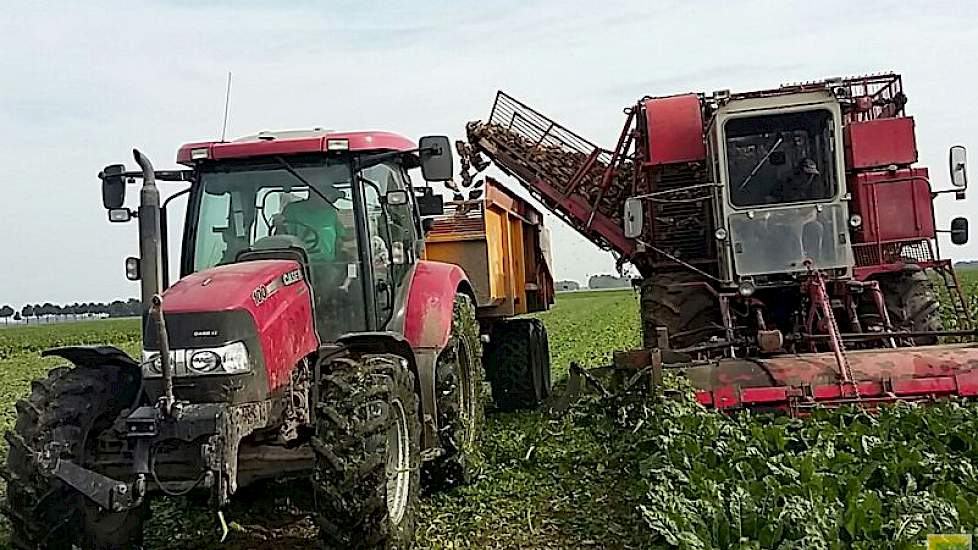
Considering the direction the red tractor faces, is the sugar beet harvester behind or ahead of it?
behind

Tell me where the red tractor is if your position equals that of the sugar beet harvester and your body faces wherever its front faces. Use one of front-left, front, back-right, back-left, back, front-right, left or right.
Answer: front-right

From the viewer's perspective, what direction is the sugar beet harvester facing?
toward the camera

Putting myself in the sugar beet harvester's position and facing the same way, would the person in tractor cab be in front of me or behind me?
in front

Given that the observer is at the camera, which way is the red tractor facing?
facing the viewer and to the left of the viewer

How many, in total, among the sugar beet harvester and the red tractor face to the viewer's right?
0
